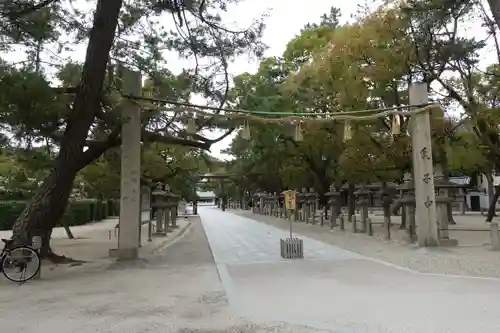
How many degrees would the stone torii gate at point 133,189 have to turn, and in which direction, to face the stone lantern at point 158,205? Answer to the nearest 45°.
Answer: approximately 180°

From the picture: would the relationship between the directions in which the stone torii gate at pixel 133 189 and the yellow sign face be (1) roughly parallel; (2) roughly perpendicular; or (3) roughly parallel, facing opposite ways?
roughly parallel

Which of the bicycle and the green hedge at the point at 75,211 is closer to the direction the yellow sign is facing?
the bicycle

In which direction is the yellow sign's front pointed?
toward the camera

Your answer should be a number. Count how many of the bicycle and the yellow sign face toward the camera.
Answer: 1

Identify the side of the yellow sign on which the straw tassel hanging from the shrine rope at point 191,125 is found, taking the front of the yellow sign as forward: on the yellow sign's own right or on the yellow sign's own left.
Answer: on the yellow sign's own right
